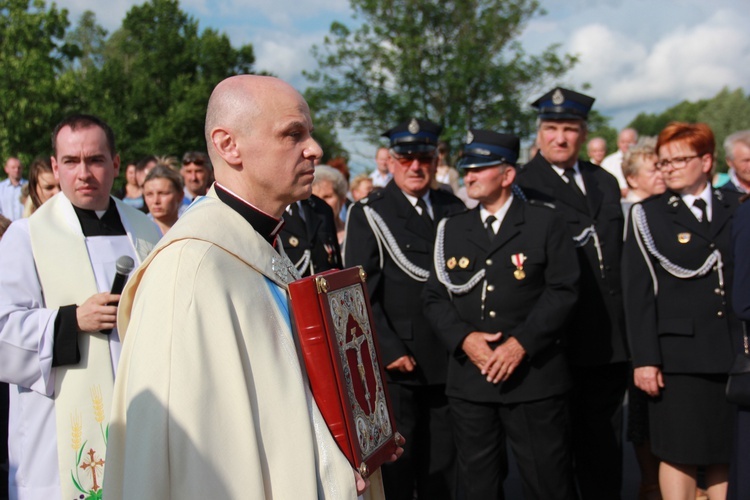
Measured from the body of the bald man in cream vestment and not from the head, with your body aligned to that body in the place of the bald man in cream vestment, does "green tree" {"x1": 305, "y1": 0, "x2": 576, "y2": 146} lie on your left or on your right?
on your left

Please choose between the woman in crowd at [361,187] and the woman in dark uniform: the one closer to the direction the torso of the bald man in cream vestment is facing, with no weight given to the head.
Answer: the woman in dark uniform

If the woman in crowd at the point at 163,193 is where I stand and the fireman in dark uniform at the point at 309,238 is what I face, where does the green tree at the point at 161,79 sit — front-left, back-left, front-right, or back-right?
back-left

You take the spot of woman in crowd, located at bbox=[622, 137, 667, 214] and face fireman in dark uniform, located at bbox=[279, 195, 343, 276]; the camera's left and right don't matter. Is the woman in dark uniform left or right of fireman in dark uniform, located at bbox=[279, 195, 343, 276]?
left

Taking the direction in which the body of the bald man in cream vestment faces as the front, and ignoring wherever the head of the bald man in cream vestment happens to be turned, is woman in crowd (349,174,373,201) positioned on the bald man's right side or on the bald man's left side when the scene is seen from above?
on the bald man's left side

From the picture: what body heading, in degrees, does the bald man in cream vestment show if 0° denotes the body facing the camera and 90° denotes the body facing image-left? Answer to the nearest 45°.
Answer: approximately 270°

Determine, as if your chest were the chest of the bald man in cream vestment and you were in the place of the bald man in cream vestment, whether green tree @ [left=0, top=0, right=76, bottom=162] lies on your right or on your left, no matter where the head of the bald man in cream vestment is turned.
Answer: on your left

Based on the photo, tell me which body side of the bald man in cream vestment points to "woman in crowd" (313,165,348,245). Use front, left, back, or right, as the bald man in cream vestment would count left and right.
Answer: left

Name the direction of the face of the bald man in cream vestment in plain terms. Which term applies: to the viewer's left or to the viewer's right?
to the viewer's right
